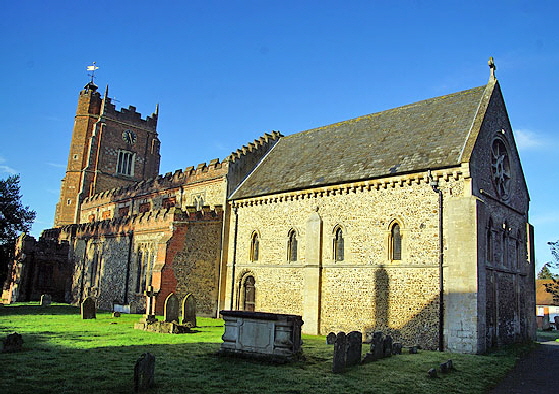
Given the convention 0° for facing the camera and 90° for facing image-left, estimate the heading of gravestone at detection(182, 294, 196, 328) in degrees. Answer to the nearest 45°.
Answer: approximately 315°

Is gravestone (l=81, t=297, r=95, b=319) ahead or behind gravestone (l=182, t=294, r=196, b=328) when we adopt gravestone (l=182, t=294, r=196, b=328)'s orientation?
behind

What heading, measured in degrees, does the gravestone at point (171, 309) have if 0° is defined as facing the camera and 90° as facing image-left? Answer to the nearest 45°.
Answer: approximately 315°

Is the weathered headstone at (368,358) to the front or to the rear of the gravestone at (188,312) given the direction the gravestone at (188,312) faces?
to the front

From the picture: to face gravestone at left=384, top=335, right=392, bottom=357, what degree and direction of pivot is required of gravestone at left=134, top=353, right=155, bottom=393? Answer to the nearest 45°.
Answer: approximately 90° to its left

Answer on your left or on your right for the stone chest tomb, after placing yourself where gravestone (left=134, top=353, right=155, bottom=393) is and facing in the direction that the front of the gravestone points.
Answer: on your left

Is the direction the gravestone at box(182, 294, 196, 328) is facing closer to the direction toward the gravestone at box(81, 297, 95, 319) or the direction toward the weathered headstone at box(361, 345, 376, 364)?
the weathered headstone

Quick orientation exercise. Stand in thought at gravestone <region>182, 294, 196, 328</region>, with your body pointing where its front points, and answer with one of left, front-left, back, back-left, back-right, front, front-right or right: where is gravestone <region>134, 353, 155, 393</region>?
front-right

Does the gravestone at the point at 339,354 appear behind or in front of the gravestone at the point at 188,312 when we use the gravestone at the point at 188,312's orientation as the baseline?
in front

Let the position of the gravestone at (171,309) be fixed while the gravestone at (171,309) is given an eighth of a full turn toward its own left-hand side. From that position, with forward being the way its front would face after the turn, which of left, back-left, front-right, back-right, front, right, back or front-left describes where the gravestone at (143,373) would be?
right

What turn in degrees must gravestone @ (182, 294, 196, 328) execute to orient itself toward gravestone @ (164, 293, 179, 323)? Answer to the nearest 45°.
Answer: approximately 90° to its right

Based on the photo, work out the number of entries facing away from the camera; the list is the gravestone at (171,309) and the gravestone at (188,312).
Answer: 0

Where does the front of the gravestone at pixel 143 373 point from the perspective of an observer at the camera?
facing the viewer and to the right of the viewer

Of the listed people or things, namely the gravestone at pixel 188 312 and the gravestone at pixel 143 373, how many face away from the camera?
0
